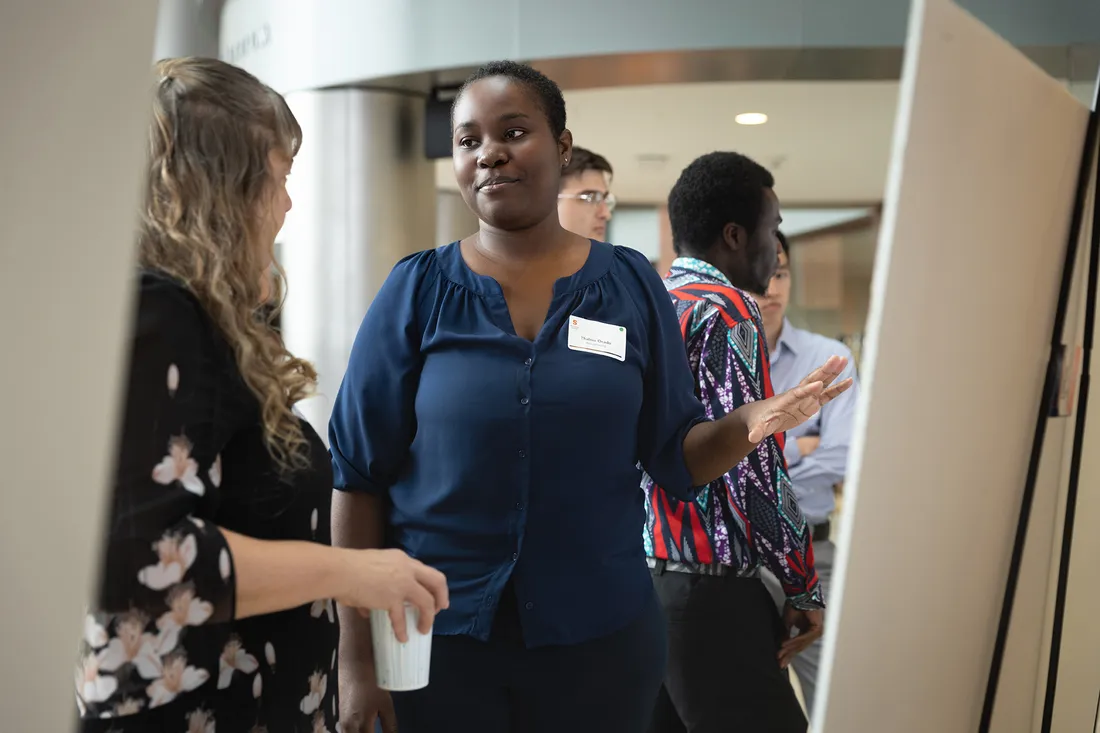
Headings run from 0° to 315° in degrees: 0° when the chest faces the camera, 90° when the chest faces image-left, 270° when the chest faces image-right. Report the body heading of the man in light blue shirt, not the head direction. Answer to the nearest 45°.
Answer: approximately 45°

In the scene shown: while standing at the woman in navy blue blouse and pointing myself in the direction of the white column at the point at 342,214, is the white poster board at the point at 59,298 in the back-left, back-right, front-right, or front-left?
back-left

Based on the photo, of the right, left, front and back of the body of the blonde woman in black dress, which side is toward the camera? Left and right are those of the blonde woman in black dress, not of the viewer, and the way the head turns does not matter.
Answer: right

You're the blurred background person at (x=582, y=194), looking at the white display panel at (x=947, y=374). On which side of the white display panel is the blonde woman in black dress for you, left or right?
right

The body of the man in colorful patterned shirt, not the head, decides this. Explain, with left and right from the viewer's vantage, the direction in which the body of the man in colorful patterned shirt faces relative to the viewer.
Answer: facing away from the viewer and to the right of the viewer

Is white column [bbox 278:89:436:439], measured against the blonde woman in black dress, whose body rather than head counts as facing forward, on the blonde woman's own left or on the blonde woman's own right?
on the blonde woman's own left

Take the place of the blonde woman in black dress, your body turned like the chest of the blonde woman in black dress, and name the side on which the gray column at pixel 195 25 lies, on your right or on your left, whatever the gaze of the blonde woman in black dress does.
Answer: on your left

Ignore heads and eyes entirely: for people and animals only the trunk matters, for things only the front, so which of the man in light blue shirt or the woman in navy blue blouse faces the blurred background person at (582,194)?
the man in light blue shirt

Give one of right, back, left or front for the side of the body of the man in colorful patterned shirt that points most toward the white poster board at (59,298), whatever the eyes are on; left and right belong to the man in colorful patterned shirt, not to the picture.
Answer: back
